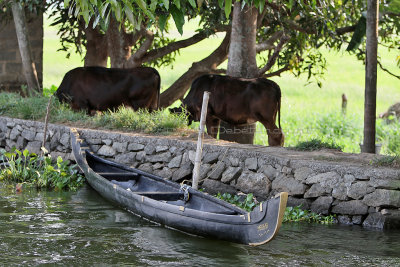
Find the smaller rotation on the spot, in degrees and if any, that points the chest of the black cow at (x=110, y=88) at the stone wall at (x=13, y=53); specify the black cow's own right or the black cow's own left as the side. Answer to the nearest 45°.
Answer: approximately 45° to the black cow's own right

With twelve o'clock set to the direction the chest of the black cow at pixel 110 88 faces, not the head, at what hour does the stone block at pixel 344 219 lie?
The stone block is roughly at 8 o'clock from the black cow.

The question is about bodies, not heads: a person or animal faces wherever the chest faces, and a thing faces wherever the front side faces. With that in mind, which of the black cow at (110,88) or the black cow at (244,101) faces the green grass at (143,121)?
the black cow at (244,101)

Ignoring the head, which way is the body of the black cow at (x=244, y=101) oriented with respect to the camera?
to the viewer's left

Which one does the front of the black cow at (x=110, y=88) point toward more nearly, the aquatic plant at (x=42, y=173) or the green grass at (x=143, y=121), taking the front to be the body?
the aquatic plant

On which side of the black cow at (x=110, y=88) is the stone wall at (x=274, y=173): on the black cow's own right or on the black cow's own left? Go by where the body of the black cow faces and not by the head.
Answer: on the black cow's own left

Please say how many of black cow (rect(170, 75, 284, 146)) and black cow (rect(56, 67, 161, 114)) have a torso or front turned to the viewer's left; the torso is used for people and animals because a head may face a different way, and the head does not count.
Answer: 2

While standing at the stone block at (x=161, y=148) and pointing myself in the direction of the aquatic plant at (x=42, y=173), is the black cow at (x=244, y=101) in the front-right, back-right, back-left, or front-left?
back-right

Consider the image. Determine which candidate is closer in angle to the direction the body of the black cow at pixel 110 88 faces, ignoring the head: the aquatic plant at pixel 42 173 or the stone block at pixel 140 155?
the aquatic plant

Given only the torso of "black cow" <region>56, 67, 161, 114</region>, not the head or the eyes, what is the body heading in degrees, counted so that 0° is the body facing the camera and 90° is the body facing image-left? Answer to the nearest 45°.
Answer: approximately 90°
